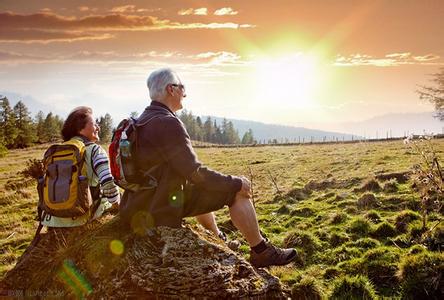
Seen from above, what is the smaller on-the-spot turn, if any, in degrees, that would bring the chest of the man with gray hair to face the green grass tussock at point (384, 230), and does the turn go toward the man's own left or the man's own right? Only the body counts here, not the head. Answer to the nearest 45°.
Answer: approximately 45° to the man's own left

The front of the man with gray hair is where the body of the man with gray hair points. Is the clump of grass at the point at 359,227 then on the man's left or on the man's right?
on the man's left

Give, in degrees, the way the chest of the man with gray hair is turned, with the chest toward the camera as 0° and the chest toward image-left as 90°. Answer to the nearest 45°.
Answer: approximately 270°

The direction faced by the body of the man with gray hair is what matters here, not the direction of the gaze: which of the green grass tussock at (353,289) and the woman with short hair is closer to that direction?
the green grass tussock

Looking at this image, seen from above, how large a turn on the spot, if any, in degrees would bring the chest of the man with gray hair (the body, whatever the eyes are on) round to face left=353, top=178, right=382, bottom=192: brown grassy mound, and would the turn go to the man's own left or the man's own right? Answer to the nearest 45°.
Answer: approximately 45° to the man's own left

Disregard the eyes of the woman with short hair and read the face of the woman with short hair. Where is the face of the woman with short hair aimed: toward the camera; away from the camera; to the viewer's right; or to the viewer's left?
to the viewer's right

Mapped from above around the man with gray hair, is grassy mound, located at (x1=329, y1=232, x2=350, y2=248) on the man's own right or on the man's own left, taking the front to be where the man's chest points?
on the man's own left

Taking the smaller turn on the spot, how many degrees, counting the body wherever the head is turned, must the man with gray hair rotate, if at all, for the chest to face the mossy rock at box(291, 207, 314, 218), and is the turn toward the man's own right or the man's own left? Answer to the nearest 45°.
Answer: approximately 45° to the man's own left

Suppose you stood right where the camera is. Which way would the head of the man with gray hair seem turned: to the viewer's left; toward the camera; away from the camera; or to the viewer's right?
to the viewer's right

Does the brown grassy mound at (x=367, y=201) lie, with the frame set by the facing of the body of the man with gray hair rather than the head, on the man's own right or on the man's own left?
on the man's own left
